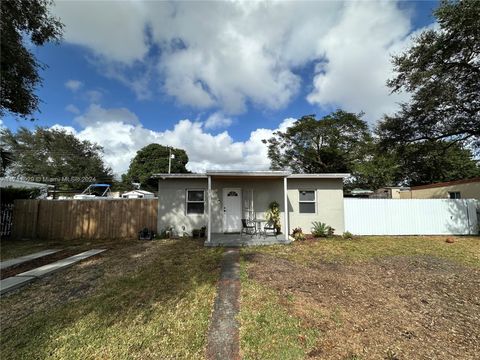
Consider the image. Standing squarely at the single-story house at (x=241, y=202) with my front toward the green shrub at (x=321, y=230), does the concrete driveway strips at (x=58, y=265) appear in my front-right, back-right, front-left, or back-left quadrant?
back-right

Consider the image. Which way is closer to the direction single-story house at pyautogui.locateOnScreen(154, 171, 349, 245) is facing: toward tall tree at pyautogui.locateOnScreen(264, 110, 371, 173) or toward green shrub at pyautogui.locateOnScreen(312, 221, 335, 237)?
the green shrub

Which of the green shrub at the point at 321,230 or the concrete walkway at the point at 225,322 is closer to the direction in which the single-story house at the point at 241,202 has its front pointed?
the concrete walkway

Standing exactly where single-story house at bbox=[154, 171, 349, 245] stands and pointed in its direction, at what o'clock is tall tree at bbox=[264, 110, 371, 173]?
The tall tree is roughly at 7 o'clock from the single-story house.

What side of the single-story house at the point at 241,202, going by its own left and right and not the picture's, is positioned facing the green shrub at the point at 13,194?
right

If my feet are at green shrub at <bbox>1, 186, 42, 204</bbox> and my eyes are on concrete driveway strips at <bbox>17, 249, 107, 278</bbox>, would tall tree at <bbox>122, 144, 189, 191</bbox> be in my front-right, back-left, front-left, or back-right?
back-left

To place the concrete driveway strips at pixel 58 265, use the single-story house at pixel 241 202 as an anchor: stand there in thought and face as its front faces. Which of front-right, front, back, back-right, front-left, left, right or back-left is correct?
front-right

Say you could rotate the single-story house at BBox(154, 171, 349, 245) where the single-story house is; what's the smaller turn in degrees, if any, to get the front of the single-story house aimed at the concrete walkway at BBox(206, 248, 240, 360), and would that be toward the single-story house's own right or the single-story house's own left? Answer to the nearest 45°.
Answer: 0° — it already faces it

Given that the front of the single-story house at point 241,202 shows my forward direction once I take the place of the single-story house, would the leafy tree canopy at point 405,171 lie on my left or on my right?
on my left

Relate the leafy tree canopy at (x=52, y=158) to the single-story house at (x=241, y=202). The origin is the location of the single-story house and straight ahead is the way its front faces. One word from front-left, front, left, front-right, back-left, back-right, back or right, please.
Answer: back-right

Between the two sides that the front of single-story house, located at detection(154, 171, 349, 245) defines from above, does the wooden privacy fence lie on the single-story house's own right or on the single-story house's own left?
on the single-story house's own right

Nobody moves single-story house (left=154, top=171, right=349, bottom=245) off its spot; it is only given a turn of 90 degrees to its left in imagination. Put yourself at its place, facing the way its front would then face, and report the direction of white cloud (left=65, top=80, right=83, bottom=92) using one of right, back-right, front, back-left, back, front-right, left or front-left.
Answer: back

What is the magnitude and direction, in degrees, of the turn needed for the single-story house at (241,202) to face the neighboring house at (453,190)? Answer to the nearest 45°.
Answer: approximately 90° to its left

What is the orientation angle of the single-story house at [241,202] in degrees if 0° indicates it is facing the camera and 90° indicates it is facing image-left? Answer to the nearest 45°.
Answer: approximately 0°
